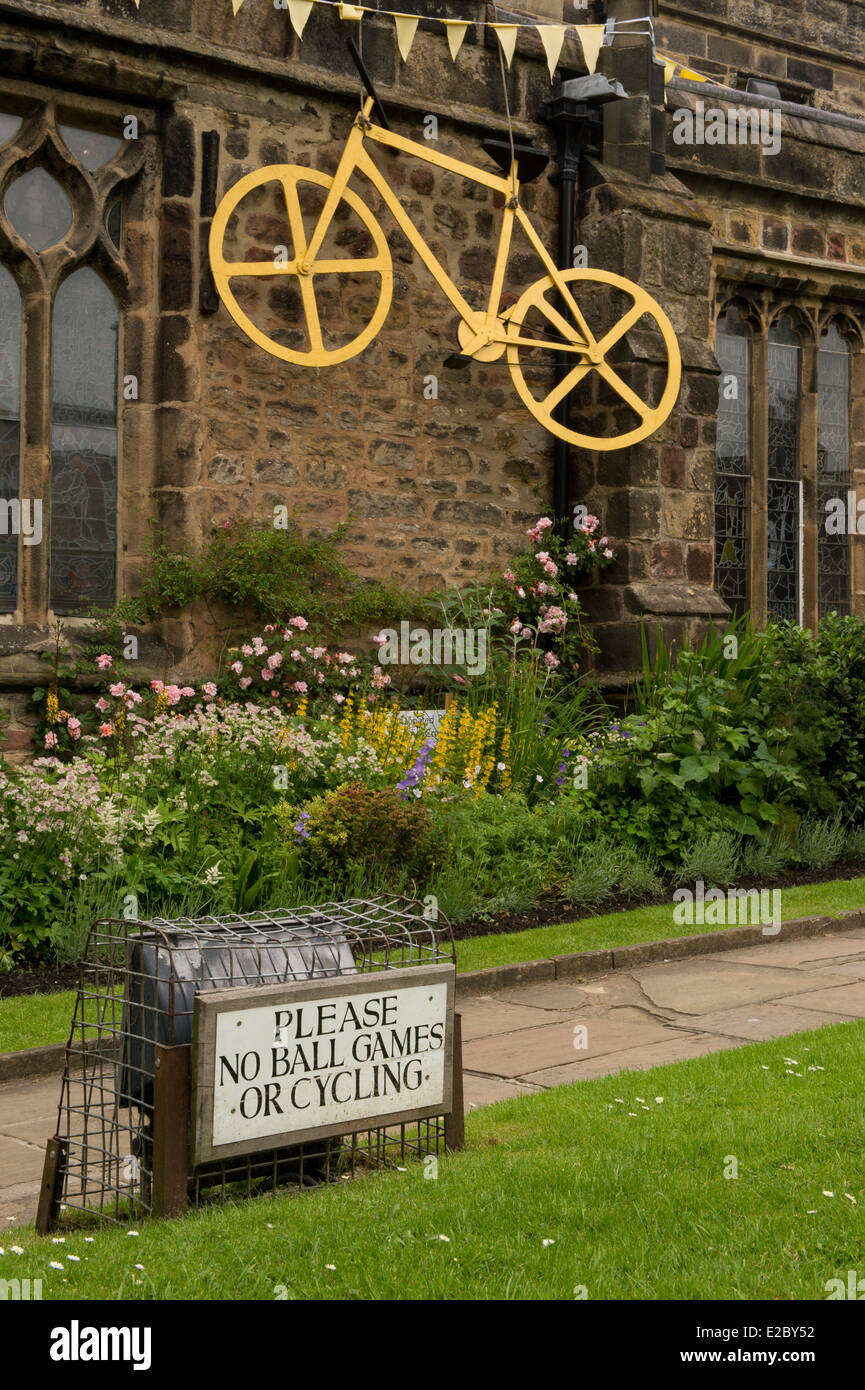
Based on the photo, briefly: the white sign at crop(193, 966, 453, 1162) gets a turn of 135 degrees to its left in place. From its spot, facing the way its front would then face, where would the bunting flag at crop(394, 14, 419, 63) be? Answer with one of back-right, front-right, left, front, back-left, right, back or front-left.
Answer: front

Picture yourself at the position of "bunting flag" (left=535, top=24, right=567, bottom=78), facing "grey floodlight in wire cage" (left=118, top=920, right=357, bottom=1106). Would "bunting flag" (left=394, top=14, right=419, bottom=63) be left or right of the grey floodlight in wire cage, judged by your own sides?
right

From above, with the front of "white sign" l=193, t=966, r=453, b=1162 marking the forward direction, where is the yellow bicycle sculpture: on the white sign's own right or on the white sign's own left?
on the white sign's own left

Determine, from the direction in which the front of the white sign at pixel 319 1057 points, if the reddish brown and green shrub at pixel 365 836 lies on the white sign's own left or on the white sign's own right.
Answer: on the white sign's own left

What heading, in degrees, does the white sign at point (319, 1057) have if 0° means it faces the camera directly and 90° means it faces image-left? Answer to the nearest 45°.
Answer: approximately 315°

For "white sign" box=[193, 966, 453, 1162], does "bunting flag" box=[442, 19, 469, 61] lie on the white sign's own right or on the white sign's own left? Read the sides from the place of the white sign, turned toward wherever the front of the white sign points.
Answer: on the white sign's own left

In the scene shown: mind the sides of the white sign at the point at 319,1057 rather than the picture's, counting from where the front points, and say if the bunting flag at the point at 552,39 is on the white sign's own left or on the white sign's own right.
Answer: on the white sign's own left
